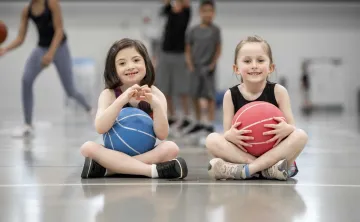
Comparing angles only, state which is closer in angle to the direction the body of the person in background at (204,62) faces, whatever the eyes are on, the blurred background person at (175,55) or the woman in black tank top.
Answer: the woman in black tank top

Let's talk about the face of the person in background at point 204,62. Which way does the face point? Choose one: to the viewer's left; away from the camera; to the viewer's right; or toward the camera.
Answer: toward the camera

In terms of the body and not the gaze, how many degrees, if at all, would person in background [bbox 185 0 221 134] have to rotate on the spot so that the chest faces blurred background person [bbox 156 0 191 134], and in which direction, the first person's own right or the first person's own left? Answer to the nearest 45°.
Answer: approximately 135° to the first person's own right

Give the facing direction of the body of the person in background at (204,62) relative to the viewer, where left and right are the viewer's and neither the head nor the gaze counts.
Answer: facing the viewer

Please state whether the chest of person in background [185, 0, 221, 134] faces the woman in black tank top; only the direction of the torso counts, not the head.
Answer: no

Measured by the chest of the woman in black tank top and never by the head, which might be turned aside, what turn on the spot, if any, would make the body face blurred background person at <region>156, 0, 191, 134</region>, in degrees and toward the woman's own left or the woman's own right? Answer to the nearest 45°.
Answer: approximately 135° to the woman's own left

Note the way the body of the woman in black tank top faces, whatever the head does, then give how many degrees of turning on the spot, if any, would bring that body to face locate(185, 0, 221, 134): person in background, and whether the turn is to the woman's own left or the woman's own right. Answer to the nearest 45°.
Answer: approximately 135° to the woman's own left

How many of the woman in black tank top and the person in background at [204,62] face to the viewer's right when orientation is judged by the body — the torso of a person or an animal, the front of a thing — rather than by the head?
0

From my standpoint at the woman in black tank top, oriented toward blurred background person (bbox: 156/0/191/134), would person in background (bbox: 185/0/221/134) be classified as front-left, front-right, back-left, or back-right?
front-right
